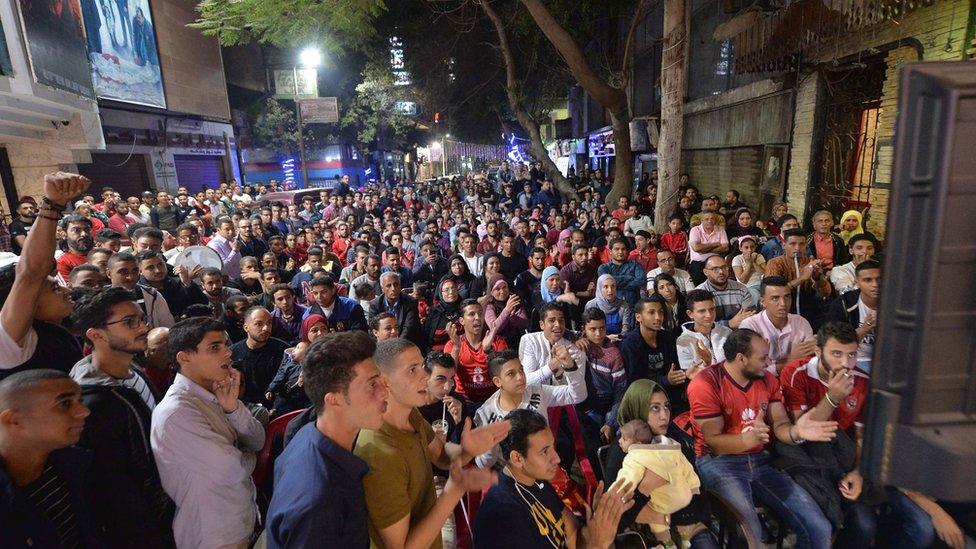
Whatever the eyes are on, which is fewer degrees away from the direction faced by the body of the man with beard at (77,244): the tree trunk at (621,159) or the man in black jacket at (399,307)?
the man in black jacket

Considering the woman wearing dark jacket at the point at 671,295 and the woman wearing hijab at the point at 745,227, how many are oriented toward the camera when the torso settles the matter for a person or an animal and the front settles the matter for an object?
2

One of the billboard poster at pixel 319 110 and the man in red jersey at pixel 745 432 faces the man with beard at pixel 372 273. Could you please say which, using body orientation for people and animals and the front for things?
the billboard poster

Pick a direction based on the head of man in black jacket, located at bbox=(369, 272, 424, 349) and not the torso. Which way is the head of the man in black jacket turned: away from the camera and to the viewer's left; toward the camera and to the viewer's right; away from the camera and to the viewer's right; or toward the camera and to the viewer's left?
toward the camera and to the viewer's right

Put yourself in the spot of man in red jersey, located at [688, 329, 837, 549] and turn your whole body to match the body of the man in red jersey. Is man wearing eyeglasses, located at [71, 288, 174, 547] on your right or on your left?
on your right

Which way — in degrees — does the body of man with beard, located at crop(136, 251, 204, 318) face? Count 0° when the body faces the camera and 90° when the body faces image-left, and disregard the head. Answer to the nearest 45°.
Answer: approximately 315°

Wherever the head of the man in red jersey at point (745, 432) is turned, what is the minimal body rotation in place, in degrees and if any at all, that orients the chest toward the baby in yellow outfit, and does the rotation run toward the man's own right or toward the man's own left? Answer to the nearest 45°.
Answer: approximately 90° to the man's own right

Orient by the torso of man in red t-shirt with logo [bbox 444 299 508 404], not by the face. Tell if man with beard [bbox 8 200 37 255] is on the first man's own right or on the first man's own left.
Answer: on the first man's own right

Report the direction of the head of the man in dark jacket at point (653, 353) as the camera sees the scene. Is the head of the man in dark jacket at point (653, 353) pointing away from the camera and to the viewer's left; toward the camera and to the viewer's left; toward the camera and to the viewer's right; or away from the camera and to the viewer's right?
toward the camera and to the viewer's right

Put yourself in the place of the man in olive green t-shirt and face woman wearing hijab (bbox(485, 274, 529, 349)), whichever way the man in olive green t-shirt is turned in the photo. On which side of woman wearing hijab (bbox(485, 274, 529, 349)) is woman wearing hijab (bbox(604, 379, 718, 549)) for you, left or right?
right

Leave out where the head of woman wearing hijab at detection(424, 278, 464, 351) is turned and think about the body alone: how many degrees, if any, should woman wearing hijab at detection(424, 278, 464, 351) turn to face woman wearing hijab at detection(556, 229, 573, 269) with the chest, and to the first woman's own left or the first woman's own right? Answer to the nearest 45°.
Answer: approximately 90° to the first woman's own left

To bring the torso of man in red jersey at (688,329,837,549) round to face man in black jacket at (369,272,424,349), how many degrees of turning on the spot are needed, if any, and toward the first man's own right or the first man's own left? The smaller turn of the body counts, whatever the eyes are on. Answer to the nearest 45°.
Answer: approximately 135° to the first man's own right
